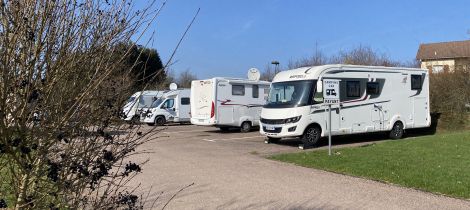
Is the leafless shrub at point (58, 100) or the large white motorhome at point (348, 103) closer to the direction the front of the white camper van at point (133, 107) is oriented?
the leafless shrub

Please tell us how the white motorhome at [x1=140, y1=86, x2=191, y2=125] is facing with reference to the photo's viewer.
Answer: facing the viewer and to the left of the viewer

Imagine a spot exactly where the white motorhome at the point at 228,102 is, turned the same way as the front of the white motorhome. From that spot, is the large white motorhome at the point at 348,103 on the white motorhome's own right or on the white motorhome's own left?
on the white motorhome's own right

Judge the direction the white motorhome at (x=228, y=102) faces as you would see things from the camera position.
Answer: facing away from the viewer and to the right of the viewer

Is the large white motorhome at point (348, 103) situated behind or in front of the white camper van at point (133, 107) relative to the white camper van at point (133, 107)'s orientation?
behind

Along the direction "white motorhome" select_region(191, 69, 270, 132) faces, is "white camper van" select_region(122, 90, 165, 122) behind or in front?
behind

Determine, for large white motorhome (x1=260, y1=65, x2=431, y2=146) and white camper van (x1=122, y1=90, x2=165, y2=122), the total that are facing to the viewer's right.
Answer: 0

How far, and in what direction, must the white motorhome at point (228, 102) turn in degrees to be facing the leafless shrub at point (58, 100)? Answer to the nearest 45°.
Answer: approximately 135° to its right

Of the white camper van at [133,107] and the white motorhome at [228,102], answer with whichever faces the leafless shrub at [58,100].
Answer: the white camper van

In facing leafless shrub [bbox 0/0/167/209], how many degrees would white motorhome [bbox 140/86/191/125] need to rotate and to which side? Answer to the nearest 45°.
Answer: approximately 45° to its left

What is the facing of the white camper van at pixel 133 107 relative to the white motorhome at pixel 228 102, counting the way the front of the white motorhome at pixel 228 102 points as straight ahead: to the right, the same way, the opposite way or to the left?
the opposite way

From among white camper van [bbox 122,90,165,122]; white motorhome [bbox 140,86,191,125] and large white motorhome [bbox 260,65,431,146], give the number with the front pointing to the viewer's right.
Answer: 0
